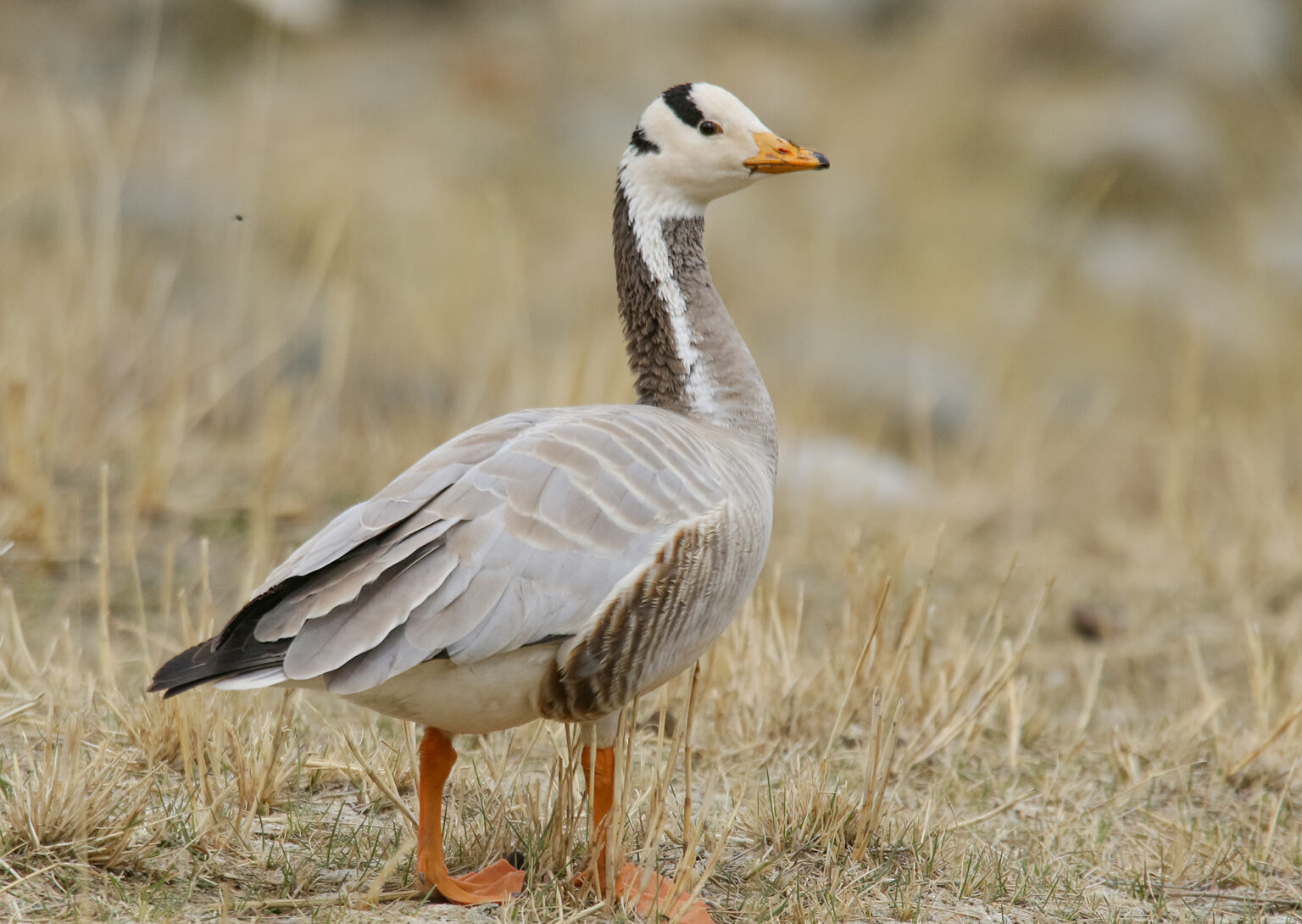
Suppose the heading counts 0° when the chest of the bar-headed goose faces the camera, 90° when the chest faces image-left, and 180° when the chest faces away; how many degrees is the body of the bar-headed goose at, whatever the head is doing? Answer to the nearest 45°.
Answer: approximately 270°
